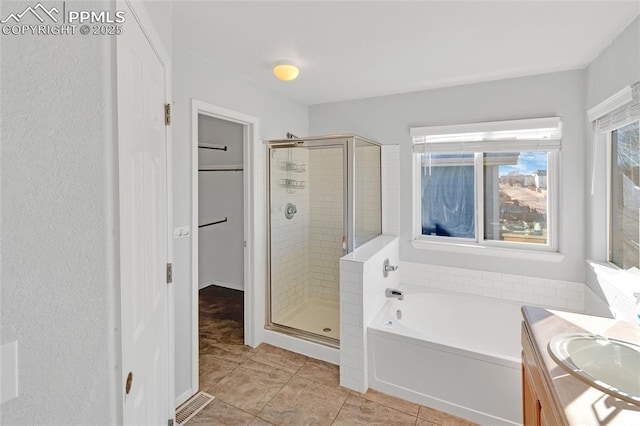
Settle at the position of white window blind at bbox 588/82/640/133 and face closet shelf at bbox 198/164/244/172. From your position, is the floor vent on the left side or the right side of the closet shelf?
left

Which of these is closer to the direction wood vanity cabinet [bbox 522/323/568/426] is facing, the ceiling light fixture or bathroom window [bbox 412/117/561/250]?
the ceiling light fixture

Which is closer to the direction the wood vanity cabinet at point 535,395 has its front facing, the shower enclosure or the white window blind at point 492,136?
the shower enclosure

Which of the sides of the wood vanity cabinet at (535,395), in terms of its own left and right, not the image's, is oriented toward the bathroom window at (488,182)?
right

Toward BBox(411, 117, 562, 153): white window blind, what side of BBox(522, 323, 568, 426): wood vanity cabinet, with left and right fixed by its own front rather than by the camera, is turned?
right

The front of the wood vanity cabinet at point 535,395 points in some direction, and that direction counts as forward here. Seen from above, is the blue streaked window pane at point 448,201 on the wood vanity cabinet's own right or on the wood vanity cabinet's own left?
on the wood vanity cabinet's own right

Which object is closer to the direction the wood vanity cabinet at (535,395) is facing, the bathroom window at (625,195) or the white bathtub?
the white bathtub

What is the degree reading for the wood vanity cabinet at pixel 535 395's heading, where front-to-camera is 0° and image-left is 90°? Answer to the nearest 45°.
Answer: approximately 90°

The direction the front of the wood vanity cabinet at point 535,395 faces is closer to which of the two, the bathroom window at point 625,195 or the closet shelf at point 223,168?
the closet shelf
